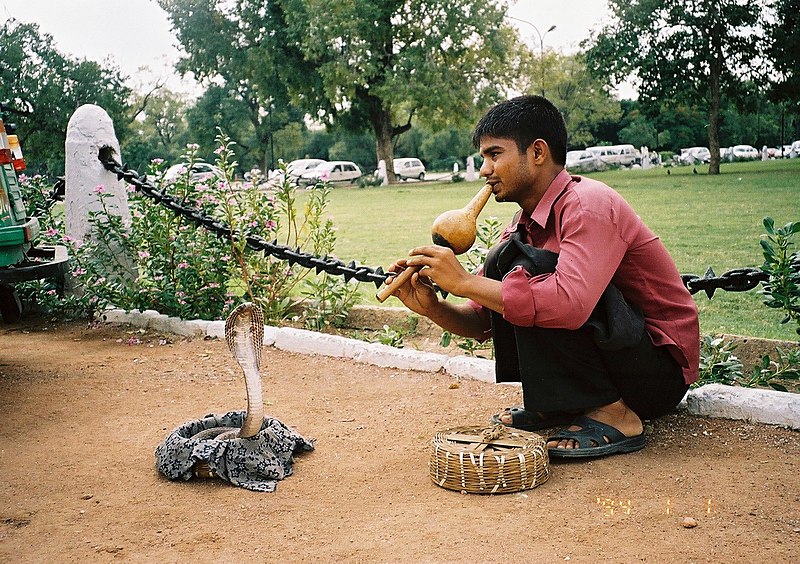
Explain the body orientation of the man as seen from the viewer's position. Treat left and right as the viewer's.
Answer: facing to the left of the viewer

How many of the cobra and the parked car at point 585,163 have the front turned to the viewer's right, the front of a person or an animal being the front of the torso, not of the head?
1

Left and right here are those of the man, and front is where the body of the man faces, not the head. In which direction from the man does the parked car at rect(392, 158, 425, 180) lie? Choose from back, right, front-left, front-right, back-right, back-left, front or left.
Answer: right

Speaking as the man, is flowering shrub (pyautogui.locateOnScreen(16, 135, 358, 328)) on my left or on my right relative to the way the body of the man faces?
on my right

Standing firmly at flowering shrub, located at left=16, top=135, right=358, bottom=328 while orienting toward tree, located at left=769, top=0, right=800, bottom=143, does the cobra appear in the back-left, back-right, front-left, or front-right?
back-right

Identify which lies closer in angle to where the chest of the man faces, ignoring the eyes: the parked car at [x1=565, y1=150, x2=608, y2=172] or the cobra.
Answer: the cobra
